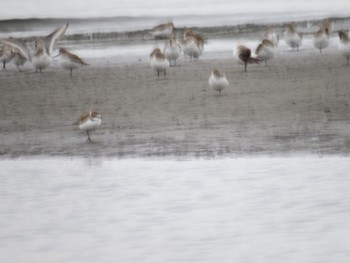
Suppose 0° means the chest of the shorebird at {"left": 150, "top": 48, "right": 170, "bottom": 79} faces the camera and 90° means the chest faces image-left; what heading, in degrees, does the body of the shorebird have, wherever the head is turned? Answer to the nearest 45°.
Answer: approximately 45°

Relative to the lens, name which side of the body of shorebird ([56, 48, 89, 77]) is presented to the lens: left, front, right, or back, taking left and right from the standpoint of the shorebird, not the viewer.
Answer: left

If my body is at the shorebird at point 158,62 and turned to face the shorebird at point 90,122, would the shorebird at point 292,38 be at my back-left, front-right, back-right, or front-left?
back-left

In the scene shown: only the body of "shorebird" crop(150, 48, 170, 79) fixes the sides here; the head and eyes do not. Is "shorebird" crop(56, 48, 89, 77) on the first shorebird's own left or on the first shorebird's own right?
on the first shorebird's own right

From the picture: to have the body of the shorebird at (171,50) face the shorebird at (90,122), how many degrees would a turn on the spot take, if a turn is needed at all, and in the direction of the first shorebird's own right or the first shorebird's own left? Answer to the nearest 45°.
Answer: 0° — it already faces it

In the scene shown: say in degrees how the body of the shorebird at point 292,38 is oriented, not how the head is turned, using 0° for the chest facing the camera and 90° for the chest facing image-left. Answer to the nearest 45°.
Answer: approximately 45°

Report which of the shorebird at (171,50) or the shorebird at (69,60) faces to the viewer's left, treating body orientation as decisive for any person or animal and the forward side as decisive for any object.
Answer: the shorebird at (69,60)
